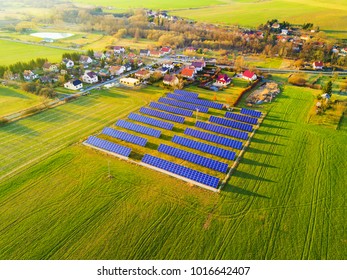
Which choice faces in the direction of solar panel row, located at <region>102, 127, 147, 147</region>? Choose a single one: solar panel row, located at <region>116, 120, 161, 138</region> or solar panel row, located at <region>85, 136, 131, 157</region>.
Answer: solar panel row, located at <region>116, 120, 161, 138</region>

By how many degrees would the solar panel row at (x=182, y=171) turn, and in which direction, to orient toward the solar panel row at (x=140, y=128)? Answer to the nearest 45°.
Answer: approximately 90° to its right

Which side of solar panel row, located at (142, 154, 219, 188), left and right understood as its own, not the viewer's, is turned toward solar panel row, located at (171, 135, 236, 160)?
back

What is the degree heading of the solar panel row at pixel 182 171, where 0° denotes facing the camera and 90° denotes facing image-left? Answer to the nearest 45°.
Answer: approximately 45°

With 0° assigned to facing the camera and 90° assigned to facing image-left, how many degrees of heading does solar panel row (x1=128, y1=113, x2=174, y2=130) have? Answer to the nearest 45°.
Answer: approximately 45°

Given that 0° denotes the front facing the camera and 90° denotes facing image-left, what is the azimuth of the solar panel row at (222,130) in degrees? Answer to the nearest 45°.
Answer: approximately 45°

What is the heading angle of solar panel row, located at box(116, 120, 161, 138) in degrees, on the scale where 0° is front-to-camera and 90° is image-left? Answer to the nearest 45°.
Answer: approximately 45°

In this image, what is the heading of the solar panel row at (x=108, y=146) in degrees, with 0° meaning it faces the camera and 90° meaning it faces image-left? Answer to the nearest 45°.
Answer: approximately 45°
